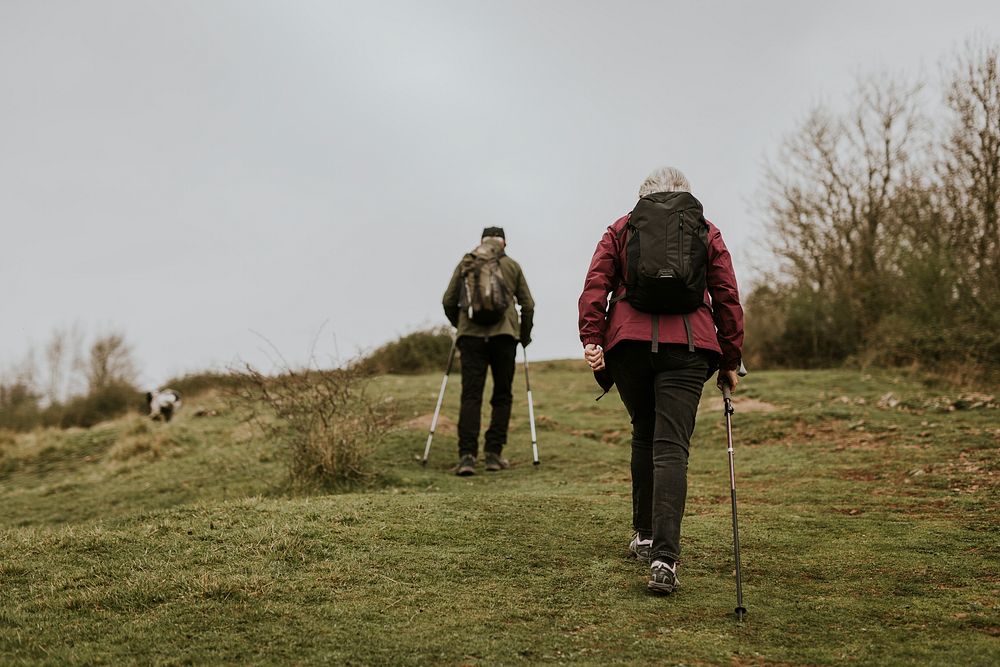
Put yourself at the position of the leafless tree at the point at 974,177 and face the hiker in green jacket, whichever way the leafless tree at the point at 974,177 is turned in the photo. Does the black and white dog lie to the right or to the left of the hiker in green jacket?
right

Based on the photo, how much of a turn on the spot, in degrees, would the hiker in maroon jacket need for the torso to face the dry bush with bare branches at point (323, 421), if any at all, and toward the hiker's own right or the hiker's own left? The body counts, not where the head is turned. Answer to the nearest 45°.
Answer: approximately 45° to the hiker's own left

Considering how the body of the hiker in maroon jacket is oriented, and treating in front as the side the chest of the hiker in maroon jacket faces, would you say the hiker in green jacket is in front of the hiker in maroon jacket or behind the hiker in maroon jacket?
in front

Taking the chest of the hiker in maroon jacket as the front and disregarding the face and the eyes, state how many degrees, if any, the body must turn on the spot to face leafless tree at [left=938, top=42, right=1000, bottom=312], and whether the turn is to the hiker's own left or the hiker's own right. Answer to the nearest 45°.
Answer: approximately 45° to the hiker's own right

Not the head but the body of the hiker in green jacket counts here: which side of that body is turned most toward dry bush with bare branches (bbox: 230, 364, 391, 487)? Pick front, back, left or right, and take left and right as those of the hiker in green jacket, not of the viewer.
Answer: left

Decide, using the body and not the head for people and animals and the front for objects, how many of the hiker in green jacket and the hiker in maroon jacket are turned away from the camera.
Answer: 2

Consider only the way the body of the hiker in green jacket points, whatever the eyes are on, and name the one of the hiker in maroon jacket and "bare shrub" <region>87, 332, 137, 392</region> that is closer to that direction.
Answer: the bare shrub

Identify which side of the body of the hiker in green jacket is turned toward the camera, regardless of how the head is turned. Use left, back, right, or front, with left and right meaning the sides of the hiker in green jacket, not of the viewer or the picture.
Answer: back

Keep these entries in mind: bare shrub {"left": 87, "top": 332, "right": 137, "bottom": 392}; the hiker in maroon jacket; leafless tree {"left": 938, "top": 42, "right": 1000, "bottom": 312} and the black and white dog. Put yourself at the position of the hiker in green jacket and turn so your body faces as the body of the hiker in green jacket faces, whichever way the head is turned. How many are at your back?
1

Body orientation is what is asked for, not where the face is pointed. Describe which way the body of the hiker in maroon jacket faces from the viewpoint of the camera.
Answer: away from the camera
